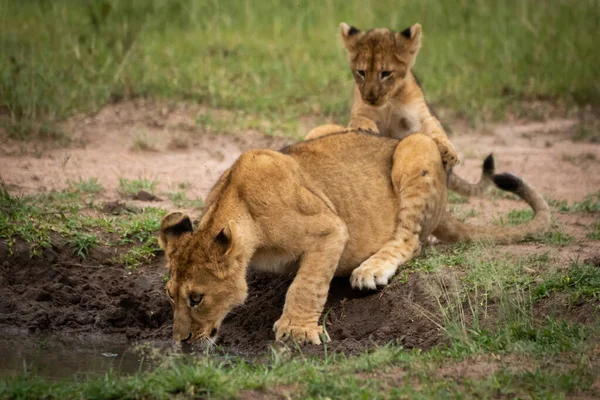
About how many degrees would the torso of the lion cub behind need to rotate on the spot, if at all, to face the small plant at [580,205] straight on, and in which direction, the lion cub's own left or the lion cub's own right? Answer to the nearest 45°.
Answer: approximately 90° to the lion cub's own left

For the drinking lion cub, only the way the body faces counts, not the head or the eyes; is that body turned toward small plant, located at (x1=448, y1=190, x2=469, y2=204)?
no

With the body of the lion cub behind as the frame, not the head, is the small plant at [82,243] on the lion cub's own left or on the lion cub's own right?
on the lion cub's own right

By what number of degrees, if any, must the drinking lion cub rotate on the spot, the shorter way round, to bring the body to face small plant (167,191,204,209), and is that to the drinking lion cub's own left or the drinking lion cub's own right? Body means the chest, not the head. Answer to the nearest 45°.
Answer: approximately 90° to the drinking lion cub's own right

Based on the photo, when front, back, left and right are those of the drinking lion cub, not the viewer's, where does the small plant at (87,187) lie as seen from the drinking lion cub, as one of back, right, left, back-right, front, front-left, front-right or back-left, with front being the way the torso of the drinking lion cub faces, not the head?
right

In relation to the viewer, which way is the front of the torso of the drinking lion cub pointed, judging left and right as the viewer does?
facing the viewer and to the left of the viewer

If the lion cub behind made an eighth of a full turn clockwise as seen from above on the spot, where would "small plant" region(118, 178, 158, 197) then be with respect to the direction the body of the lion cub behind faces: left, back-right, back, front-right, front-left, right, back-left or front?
front-right

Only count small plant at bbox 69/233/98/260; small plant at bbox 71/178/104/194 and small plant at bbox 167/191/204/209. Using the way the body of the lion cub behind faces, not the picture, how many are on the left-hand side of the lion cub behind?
0

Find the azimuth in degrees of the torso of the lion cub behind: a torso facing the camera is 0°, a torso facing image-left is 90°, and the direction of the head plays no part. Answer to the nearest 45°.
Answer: approximately 0°

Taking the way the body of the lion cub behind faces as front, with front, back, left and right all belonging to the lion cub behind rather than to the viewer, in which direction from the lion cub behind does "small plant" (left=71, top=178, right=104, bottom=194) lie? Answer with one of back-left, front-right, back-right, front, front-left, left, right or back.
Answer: right

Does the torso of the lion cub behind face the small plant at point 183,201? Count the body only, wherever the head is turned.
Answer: no
